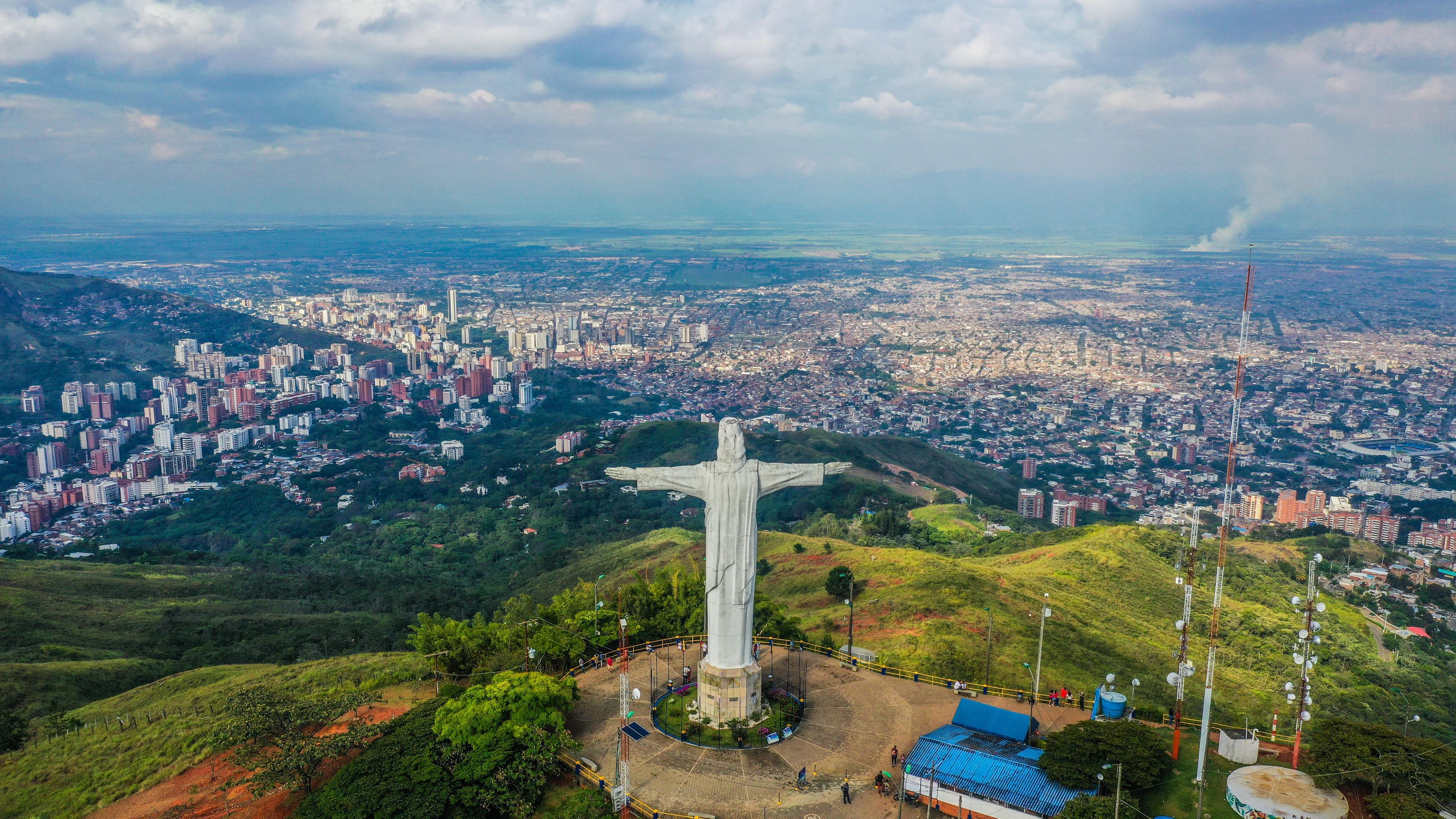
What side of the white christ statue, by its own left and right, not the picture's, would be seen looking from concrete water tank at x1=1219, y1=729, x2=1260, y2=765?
right

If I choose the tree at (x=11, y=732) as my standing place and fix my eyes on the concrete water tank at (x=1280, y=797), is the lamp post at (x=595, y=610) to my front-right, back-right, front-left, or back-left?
front-left

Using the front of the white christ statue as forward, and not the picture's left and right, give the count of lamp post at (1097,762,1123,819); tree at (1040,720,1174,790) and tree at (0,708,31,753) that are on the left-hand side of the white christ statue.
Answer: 1

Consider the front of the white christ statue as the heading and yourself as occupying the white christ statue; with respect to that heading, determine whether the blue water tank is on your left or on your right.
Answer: on your right

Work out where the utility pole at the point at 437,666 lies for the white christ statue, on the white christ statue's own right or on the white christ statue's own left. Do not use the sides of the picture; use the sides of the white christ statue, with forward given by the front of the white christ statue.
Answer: on the white christ statue's own left

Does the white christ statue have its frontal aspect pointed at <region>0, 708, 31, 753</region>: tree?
no

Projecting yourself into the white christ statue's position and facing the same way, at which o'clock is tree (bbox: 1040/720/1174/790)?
The tree is roughly at 4 o'clock from the white christ statue.

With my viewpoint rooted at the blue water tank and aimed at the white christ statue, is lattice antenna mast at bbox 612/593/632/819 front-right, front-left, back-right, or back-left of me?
front-left

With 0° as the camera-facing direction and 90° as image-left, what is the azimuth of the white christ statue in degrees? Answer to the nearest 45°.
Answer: approximately 180°

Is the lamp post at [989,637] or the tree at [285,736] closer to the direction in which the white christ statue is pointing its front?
the lamp post

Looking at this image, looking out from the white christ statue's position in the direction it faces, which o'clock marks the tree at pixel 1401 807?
The tree is roughly at 4 o'clock from the white christ statue.

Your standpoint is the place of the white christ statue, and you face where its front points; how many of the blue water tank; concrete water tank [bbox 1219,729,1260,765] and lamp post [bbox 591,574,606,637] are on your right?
2

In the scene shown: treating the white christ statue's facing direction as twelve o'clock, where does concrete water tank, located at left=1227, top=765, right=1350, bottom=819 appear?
The concrete water tank is roughly at 4 o'clock from the white christ statue.

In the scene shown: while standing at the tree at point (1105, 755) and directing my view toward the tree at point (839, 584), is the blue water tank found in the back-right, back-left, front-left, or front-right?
front-right

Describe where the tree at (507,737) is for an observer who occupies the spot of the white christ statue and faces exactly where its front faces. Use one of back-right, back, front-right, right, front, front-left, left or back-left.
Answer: back-left

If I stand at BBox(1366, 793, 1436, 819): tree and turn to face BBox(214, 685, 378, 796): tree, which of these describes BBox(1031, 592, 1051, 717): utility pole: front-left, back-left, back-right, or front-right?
front-right

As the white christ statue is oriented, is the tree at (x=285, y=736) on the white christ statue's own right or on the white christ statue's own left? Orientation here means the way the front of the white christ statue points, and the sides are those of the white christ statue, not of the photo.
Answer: on the white christ statue's own left
